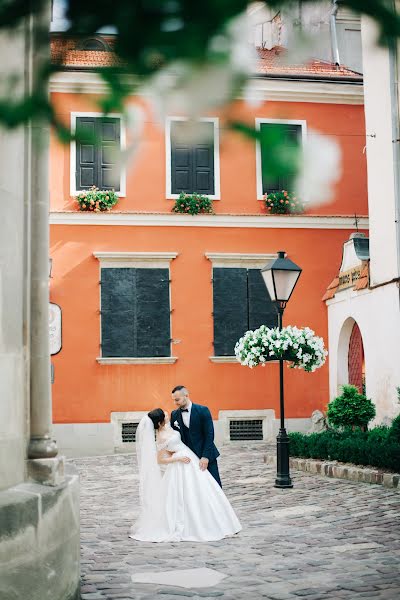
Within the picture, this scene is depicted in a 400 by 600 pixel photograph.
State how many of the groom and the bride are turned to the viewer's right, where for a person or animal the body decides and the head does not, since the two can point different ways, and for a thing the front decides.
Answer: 1

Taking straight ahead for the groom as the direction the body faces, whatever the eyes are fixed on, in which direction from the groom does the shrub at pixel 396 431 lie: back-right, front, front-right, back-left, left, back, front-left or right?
back

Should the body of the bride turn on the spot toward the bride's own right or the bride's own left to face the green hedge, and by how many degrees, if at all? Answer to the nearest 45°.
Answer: approximately 45° to the bride's own left

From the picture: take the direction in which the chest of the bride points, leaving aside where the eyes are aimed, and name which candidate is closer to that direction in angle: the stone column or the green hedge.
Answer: the green hedge

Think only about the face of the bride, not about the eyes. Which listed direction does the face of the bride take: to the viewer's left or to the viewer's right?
to the viewer's right

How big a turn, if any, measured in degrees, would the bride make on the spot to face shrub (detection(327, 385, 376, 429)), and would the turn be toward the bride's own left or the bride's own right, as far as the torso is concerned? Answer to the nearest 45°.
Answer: approximately 45° to the bride's own left

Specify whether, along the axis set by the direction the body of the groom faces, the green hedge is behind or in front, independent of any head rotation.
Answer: behind

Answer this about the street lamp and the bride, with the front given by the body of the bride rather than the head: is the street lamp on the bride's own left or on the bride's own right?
on the bride's own left

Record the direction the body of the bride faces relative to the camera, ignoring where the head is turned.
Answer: to the viewer's right

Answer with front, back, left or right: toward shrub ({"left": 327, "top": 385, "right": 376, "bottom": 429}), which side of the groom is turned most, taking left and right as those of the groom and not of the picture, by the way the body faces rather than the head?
back

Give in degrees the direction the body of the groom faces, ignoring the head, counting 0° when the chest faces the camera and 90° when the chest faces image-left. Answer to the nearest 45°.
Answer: approximately 45°

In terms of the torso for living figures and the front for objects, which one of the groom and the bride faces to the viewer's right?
the bride
